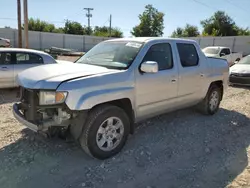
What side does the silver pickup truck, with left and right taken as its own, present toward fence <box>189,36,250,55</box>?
back

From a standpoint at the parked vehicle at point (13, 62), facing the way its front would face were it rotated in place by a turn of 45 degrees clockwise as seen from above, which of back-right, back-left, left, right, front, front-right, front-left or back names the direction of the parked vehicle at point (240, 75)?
back-right

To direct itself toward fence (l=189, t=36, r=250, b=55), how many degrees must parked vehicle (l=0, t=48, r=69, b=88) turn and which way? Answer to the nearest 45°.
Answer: approximately 135° to its right

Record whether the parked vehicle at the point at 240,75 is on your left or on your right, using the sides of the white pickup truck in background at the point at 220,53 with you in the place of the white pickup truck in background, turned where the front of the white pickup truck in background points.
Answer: on your left

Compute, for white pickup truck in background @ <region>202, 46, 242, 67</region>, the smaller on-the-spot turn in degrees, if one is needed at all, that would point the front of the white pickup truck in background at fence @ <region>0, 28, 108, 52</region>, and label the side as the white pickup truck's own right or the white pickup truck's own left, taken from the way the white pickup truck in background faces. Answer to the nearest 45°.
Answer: approximately 90° to the white pickup truck's own right

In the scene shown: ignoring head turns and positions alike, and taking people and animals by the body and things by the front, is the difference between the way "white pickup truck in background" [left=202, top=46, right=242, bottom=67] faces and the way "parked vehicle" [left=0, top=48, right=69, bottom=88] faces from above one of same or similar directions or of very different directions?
same or similar directions

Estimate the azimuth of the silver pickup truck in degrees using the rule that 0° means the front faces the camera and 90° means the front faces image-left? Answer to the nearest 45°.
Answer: approximately 45°

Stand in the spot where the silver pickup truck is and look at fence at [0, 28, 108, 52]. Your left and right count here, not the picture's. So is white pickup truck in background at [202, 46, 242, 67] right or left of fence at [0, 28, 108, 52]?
right

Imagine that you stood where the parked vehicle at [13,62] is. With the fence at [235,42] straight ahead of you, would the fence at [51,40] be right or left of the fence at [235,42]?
left

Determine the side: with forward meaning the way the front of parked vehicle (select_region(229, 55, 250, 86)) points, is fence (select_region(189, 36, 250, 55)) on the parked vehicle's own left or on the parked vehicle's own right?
on the parked vehicle's own right

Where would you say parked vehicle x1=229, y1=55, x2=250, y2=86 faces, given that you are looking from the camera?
facing the viewer and to the left of the viewer

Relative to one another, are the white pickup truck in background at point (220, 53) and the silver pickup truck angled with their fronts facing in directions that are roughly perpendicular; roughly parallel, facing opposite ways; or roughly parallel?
roughly parallel

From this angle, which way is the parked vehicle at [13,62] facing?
to the viewer's left

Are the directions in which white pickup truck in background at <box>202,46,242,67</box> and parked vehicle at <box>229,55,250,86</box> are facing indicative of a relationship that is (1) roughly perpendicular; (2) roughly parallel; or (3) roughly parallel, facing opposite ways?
roughly parallel
